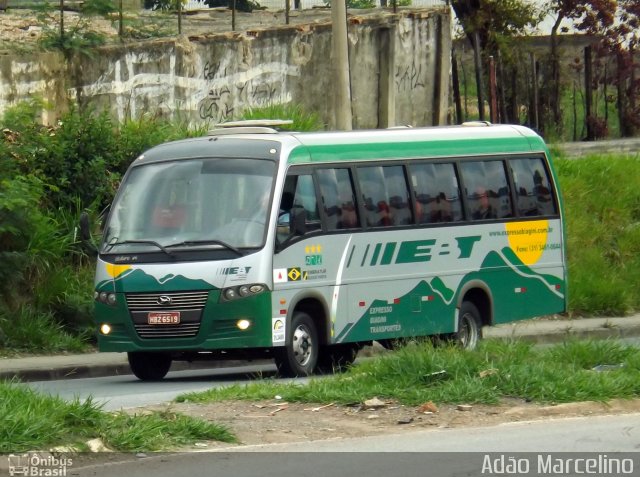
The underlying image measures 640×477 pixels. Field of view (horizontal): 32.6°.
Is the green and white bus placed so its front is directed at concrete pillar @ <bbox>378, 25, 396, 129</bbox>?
no

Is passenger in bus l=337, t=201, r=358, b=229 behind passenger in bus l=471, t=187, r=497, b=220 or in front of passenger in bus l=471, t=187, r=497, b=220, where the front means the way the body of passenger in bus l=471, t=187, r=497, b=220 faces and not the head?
in front

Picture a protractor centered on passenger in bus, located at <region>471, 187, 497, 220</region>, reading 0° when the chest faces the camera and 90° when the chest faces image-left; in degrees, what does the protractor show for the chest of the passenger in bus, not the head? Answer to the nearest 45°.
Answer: approximately 45°

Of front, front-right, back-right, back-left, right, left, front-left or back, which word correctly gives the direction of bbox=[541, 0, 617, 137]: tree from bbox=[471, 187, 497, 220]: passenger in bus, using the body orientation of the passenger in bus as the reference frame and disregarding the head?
back-right

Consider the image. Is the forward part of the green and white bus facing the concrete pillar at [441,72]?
no

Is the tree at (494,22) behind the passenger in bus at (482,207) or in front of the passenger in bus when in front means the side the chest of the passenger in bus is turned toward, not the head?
behind

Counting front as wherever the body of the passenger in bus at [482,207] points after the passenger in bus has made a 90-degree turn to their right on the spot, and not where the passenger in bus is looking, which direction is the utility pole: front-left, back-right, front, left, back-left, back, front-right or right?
front

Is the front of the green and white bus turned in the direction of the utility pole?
no

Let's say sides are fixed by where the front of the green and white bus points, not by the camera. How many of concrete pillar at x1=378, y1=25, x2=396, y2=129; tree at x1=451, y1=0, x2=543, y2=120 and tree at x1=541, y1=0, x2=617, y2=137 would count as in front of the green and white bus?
0

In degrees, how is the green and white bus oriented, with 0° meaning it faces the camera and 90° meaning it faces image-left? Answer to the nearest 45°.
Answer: approximately 45°

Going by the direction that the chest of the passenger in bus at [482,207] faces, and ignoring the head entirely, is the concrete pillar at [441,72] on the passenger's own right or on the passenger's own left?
on the passenger's own right

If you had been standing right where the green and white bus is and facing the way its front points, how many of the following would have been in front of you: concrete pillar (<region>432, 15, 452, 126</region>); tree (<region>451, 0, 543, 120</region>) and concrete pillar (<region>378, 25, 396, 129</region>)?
0

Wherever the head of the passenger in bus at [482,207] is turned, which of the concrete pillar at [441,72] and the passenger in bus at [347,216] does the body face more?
the passenger in bus

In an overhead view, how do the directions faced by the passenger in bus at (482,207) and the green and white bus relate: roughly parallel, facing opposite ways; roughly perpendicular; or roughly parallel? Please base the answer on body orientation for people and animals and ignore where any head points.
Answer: roughly parallel
